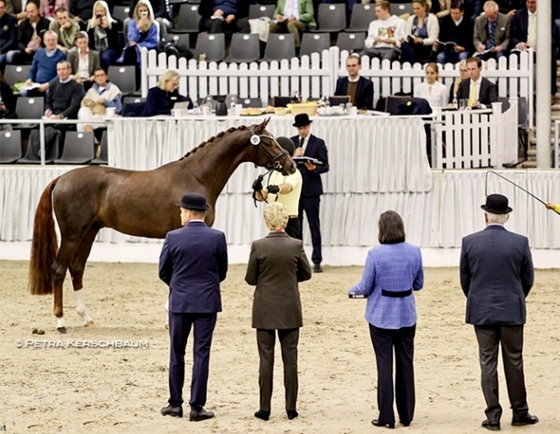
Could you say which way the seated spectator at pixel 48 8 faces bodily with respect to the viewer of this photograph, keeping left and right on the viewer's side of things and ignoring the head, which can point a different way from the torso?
facing the viewer

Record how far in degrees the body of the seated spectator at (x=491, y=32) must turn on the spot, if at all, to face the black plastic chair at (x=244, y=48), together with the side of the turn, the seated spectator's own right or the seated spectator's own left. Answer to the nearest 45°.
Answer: approximately 90° to the seated spectator's own right

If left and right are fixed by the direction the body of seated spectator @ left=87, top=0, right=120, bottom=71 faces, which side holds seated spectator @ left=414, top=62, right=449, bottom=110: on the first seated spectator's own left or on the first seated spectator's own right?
on the first seated spectator's own left

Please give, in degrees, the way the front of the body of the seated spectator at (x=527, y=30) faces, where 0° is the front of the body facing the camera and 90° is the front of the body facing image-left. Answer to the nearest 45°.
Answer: approximately 0°

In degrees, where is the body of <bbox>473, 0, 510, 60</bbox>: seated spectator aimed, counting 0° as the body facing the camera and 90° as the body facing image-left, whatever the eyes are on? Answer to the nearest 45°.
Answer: approximately 0°

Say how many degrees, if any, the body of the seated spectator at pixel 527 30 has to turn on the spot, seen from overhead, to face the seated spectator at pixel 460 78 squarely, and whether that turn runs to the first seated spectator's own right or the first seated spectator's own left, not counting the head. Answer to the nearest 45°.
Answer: approximately 45° to the first seated spectator's own right

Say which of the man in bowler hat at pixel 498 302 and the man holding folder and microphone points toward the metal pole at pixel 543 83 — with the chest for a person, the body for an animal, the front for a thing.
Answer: the man in bowler hat

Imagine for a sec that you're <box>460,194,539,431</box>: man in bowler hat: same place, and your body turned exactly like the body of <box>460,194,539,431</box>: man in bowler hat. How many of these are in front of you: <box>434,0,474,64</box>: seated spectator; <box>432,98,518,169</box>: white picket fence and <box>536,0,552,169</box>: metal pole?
3

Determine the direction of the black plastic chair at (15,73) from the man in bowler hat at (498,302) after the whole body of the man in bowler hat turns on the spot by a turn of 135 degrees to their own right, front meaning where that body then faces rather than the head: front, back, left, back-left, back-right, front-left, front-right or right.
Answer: back

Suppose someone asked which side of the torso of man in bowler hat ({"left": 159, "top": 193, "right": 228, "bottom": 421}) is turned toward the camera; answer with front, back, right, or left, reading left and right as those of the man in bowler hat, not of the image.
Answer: back

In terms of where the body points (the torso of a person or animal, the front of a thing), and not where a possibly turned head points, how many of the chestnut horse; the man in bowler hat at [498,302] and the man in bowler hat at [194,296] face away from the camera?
2

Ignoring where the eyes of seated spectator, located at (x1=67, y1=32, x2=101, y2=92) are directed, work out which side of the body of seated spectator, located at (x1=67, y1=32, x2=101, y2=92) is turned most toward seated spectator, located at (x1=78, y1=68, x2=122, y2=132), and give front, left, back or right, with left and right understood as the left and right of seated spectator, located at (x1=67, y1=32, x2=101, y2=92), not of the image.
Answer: front

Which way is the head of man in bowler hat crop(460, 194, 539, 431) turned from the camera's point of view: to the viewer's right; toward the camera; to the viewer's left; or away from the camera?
away from the camera

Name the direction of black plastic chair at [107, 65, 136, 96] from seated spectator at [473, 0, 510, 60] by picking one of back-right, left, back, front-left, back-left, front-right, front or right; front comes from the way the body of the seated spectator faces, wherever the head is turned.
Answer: right

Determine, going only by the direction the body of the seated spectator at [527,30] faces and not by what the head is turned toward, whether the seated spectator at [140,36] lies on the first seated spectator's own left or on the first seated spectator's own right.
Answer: on the first seated spectator's own right

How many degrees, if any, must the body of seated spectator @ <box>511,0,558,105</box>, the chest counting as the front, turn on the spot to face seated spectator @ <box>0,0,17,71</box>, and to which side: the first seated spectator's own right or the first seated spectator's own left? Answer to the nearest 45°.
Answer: approximately 90° to the first seated spectator's own right

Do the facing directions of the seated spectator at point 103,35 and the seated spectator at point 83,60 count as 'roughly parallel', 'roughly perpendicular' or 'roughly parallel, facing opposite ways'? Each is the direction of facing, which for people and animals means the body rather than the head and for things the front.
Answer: roughly parallel

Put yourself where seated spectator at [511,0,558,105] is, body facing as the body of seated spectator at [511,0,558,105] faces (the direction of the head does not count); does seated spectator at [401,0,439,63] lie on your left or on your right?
on your right

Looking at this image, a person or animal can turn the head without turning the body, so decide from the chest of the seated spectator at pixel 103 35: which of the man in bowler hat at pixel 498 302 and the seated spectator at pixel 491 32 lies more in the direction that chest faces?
the man in bowler hat
